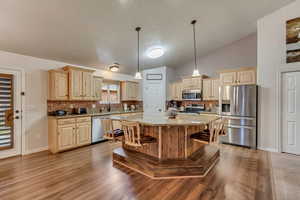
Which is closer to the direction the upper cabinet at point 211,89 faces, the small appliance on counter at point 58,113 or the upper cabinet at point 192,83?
the small appliance on counter

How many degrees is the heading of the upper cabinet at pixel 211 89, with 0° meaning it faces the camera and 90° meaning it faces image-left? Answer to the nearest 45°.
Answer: approximately 0°

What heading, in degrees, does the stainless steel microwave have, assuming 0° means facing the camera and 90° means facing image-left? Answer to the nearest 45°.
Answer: approximately 0°

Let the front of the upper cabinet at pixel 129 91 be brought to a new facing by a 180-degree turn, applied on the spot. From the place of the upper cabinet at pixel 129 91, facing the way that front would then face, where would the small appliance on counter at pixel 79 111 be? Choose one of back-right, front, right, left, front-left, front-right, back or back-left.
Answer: left

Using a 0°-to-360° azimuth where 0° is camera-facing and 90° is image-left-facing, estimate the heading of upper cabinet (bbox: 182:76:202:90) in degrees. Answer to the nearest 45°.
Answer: approximately 45°

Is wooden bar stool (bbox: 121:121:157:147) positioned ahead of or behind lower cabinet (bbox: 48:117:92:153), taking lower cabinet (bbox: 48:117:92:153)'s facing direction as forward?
ahead

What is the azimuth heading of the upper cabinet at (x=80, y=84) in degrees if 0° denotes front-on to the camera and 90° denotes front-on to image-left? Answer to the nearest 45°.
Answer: approximately 315°

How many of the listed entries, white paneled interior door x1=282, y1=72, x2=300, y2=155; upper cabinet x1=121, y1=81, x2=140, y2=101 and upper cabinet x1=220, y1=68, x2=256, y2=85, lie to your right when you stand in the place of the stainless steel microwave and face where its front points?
1

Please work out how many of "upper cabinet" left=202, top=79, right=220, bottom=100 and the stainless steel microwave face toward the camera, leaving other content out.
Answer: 2

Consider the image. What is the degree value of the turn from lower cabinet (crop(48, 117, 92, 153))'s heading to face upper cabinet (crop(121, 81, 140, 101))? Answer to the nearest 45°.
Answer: approximately 90° to its left

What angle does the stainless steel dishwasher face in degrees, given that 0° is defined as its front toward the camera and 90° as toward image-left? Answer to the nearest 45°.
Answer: approximately 315°
